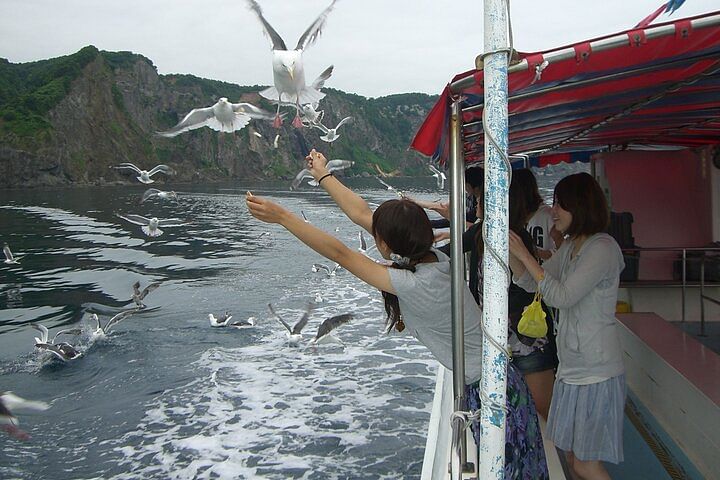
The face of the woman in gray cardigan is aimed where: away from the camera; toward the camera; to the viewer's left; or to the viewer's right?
to the viewer's left

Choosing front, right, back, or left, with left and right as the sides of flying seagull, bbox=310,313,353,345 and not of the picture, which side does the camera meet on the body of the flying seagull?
left

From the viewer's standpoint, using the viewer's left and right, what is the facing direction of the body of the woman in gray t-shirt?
facing away from the viewer and to the left of the viewer

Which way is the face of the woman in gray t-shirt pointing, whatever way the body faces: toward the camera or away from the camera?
away from the camera

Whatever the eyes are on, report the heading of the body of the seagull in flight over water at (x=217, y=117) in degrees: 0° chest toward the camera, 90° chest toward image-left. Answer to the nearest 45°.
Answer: approximately 0°

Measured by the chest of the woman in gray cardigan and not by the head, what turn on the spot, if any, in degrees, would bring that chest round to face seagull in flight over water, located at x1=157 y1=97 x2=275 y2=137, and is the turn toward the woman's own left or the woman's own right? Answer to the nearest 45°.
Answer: approximately 45° to the woman's own right
